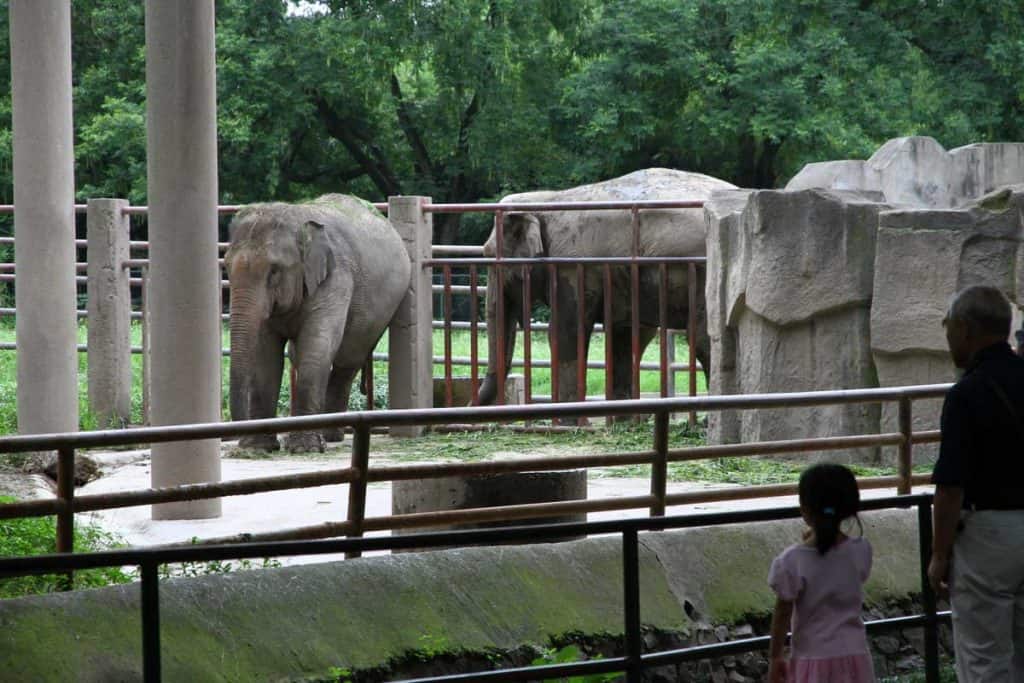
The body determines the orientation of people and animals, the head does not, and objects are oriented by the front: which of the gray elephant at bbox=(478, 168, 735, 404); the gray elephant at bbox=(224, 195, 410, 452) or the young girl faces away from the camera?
the young girl

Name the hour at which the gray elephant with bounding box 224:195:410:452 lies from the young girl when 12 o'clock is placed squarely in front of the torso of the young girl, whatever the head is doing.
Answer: The gray elephant is roughly at 11 o'clock from the young girl.

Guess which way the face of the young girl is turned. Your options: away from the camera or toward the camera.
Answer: away from the camera

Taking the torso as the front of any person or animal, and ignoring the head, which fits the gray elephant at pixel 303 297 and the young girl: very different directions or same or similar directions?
very different directions

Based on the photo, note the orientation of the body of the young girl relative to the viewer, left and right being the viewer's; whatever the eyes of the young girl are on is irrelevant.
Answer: facing away from the viewer

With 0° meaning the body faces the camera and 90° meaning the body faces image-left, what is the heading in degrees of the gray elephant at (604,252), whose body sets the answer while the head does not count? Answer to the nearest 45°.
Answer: approximately 90°

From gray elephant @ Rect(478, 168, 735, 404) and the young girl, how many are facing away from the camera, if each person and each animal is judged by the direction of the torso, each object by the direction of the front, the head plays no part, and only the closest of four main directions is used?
1

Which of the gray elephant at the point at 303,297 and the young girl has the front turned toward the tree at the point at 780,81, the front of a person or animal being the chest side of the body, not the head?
the young girl

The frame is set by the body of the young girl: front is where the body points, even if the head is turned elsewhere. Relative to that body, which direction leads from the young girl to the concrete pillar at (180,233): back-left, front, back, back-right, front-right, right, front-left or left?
front-left

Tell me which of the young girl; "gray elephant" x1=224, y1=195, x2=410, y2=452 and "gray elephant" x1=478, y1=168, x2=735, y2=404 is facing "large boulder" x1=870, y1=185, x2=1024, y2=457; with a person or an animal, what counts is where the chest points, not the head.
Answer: the young girl

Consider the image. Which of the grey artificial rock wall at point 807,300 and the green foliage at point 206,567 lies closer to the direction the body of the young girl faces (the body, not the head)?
the grey artificial rock wall

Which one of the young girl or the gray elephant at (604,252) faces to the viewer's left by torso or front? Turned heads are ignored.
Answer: the gray elephant

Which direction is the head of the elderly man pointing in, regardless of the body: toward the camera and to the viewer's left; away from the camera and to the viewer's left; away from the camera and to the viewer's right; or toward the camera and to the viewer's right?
away from the camera and to the viewer's left

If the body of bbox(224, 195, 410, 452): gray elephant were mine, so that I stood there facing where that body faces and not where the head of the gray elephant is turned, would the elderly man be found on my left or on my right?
on my left

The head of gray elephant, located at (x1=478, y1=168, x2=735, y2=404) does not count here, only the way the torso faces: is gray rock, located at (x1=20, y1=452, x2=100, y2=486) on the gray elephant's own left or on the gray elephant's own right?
on the gray elephant's own left

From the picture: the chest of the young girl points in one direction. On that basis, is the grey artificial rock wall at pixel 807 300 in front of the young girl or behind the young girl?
in front

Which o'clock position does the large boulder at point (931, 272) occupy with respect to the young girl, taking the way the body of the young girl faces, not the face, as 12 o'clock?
The large boulder is roughly at 12 o'clock from the young girl.

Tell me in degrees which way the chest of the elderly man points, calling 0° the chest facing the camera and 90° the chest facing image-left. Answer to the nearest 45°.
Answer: approximately 135°

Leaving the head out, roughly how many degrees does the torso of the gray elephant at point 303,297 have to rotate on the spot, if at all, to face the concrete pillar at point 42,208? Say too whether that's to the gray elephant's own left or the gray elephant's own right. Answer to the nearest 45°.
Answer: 0° — it already faces it
